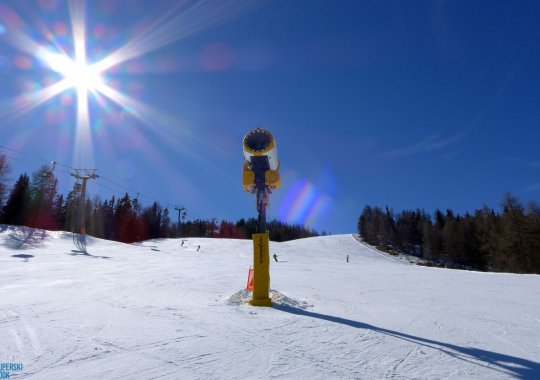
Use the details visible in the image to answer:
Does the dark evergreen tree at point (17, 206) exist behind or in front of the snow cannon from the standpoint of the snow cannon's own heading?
behind

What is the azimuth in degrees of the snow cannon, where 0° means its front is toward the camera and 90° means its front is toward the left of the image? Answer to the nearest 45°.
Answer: approximately 0°
